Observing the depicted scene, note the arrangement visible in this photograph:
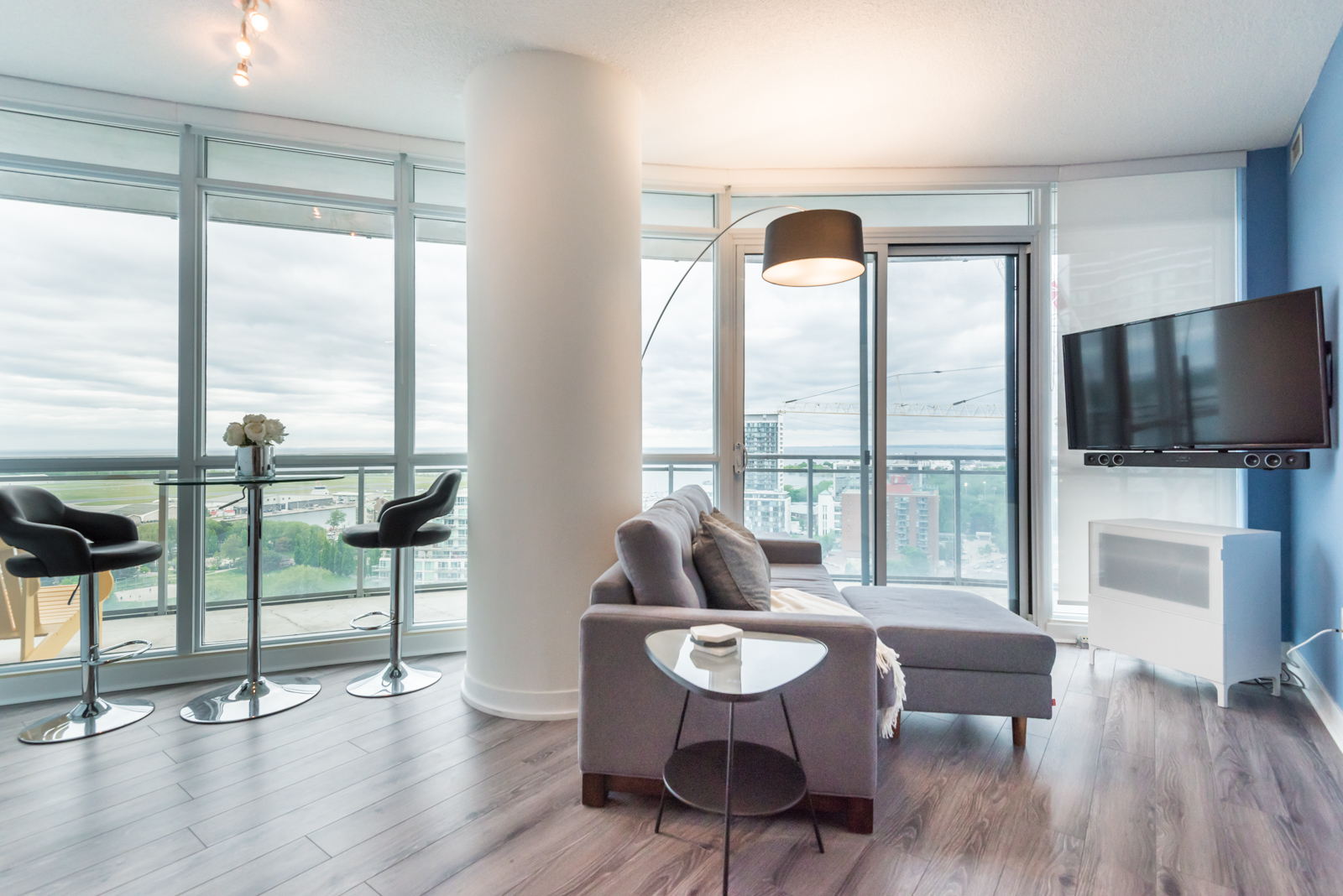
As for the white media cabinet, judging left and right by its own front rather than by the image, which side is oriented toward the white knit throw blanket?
front

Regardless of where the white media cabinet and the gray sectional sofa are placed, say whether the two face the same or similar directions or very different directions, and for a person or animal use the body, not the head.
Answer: very different directions

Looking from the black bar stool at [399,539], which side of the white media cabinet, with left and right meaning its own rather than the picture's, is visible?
front

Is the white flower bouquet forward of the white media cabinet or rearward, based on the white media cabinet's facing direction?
forward

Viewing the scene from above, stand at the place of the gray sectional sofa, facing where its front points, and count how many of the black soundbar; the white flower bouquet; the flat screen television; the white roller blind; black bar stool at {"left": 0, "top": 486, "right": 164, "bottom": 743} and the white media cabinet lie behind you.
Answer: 2

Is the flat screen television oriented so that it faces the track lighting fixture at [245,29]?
yes

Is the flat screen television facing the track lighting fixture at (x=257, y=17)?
yes

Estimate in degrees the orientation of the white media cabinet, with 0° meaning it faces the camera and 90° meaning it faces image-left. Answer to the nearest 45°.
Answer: approximately 45°

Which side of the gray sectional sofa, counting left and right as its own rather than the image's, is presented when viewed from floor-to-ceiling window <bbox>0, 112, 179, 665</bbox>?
back

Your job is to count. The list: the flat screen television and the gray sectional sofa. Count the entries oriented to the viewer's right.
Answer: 1
